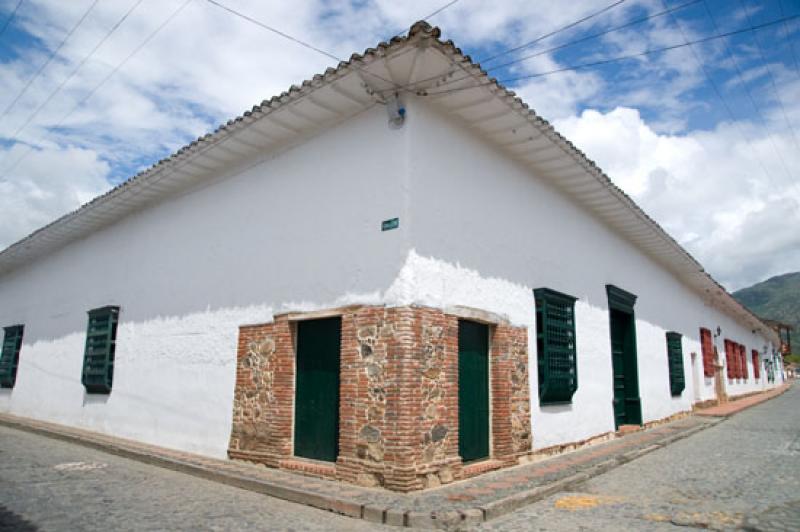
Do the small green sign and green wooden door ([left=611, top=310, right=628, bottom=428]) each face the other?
no

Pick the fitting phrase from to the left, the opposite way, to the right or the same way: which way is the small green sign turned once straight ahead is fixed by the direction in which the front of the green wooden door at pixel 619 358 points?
to the right

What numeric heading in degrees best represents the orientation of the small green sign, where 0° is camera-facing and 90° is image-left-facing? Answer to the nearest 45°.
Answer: approximately 45°

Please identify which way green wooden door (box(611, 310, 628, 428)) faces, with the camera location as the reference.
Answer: facing the viewer and to the right of the viewer

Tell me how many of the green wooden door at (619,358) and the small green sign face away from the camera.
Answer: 0

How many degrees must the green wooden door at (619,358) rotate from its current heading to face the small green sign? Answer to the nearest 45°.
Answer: approximately 45° to its right

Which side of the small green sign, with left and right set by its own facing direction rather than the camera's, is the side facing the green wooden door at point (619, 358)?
back
